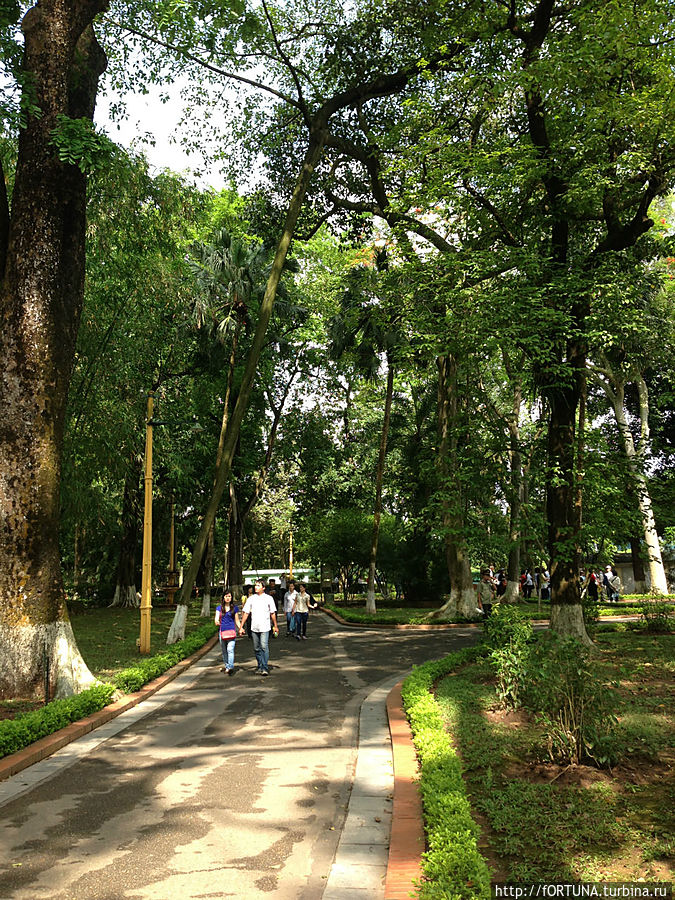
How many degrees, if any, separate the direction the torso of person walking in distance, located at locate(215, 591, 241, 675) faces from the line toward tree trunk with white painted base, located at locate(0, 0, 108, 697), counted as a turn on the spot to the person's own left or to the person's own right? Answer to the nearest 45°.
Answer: approximately 45° to the person's own right

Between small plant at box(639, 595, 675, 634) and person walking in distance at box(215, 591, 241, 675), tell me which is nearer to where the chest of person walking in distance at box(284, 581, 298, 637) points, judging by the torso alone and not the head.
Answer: the person walking in distance

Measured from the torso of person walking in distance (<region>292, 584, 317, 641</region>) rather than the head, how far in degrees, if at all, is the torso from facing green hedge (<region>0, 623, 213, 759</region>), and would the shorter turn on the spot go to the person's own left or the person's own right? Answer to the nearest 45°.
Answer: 0° — they already face it

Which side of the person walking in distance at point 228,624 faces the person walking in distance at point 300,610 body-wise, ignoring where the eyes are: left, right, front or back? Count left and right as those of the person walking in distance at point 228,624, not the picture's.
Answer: back

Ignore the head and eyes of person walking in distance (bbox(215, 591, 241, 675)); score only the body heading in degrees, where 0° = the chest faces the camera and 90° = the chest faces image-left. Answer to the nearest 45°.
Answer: approximately 0°

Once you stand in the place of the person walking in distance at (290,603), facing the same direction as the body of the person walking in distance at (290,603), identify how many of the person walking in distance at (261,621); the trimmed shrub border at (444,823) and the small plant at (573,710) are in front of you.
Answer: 3

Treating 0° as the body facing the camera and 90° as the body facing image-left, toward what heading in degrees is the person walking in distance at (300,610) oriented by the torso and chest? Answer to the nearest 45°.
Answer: approximately 0°

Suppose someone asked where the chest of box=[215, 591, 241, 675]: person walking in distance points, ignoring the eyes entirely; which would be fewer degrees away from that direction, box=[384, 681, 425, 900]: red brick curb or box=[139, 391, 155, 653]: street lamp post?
the red brick curb
